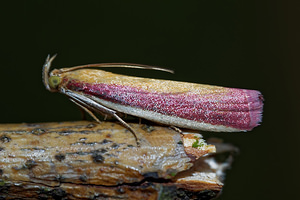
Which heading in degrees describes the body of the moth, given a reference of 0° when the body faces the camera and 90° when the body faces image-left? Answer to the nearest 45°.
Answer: approximately 90°
